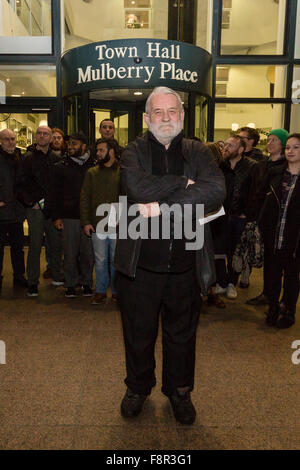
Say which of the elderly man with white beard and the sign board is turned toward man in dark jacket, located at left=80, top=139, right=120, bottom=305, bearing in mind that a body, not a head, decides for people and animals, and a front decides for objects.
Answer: the sign board

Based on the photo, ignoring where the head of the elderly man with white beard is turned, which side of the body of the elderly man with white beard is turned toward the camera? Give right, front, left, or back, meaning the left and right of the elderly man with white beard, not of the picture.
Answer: front

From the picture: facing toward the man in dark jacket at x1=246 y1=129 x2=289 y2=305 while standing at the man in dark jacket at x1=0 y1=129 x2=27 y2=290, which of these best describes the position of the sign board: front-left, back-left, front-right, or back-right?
front-left

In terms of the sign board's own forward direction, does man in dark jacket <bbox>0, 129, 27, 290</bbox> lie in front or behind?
in front

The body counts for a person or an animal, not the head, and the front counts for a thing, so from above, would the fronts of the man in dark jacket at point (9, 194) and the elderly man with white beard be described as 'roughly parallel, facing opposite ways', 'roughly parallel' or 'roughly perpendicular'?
roughly parallel

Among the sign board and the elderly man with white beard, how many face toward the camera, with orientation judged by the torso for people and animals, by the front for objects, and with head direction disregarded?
2

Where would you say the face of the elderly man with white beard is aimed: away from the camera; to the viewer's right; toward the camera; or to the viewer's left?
toward the camera

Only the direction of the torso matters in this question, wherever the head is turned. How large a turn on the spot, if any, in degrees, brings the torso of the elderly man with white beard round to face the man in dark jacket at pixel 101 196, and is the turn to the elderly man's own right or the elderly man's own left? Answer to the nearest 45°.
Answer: approximately 180°

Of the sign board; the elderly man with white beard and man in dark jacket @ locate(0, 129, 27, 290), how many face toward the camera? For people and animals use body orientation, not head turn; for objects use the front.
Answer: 3

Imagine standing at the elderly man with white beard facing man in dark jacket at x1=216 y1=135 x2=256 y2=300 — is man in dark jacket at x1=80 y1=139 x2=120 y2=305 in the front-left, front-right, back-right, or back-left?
front-left

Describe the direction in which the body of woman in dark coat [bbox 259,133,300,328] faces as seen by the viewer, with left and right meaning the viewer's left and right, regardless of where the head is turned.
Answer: facing the viewer and to the left of the viewer

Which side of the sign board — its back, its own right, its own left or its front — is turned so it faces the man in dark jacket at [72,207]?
front

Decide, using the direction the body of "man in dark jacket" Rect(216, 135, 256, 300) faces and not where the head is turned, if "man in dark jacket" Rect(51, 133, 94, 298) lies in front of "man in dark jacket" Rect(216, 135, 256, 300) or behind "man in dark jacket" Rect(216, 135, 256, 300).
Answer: in front

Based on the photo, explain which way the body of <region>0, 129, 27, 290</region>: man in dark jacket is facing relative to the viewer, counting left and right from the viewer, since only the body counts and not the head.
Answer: facing the viewer

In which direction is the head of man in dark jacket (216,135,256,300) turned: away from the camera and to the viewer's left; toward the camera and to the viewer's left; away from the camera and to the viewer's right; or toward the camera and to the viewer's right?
toward the camera and to the viewer's left
